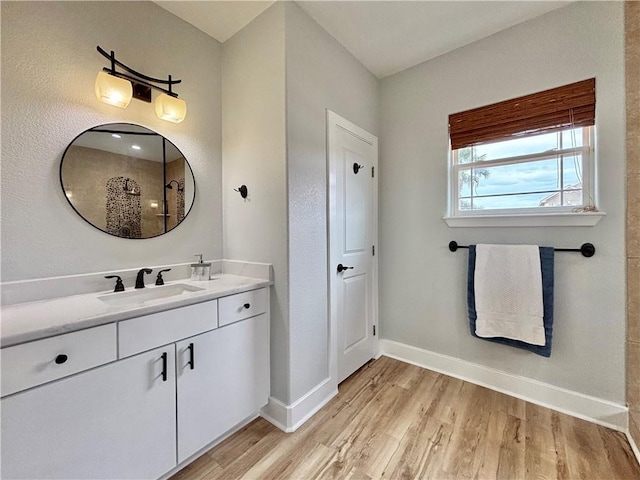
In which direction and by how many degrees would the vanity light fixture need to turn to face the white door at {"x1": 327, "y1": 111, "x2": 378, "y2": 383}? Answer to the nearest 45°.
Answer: approximately 45° to its left

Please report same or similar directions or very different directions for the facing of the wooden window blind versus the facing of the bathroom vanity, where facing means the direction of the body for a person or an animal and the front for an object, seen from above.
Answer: very different directions

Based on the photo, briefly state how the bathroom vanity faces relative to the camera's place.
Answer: facing the viewer and to the right of the viewer

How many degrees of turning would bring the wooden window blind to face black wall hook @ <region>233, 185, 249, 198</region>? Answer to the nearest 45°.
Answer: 0° — it already faces it

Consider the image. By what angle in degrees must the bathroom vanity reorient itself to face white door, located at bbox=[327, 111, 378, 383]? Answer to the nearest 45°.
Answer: approximately 45° to its left

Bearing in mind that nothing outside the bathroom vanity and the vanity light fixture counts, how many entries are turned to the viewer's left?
0

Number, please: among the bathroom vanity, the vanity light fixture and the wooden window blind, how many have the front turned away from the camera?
0

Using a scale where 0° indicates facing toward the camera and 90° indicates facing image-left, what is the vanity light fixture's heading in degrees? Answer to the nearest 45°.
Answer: approximately 315°
